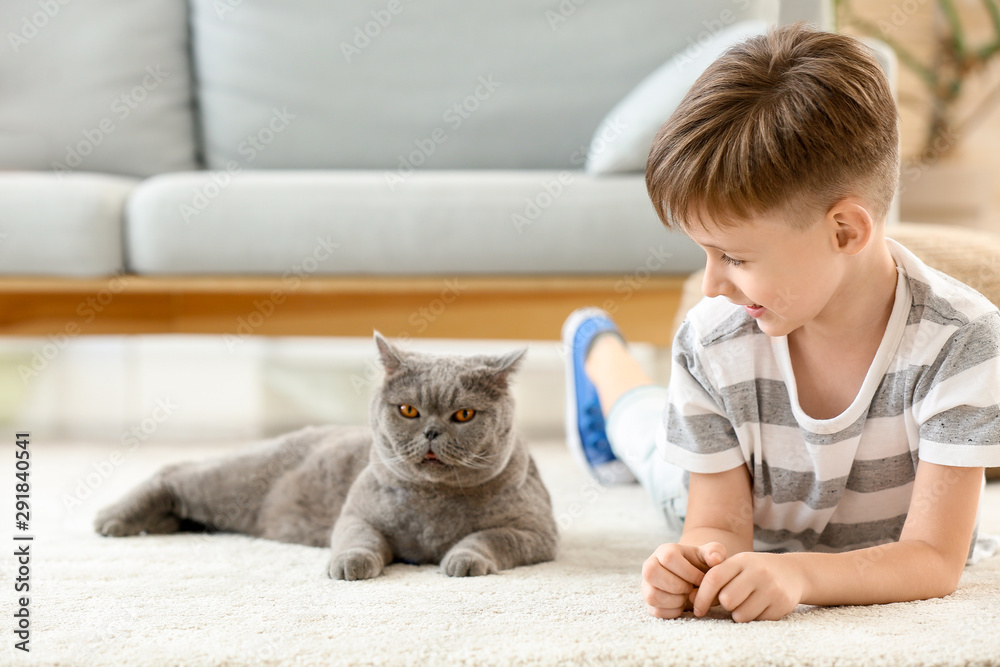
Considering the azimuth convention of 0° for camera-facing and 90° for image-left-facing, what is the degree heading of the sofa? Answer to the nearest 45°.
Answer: approximately 0°

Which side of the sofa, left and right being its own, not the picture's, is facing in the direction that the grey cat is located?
front
